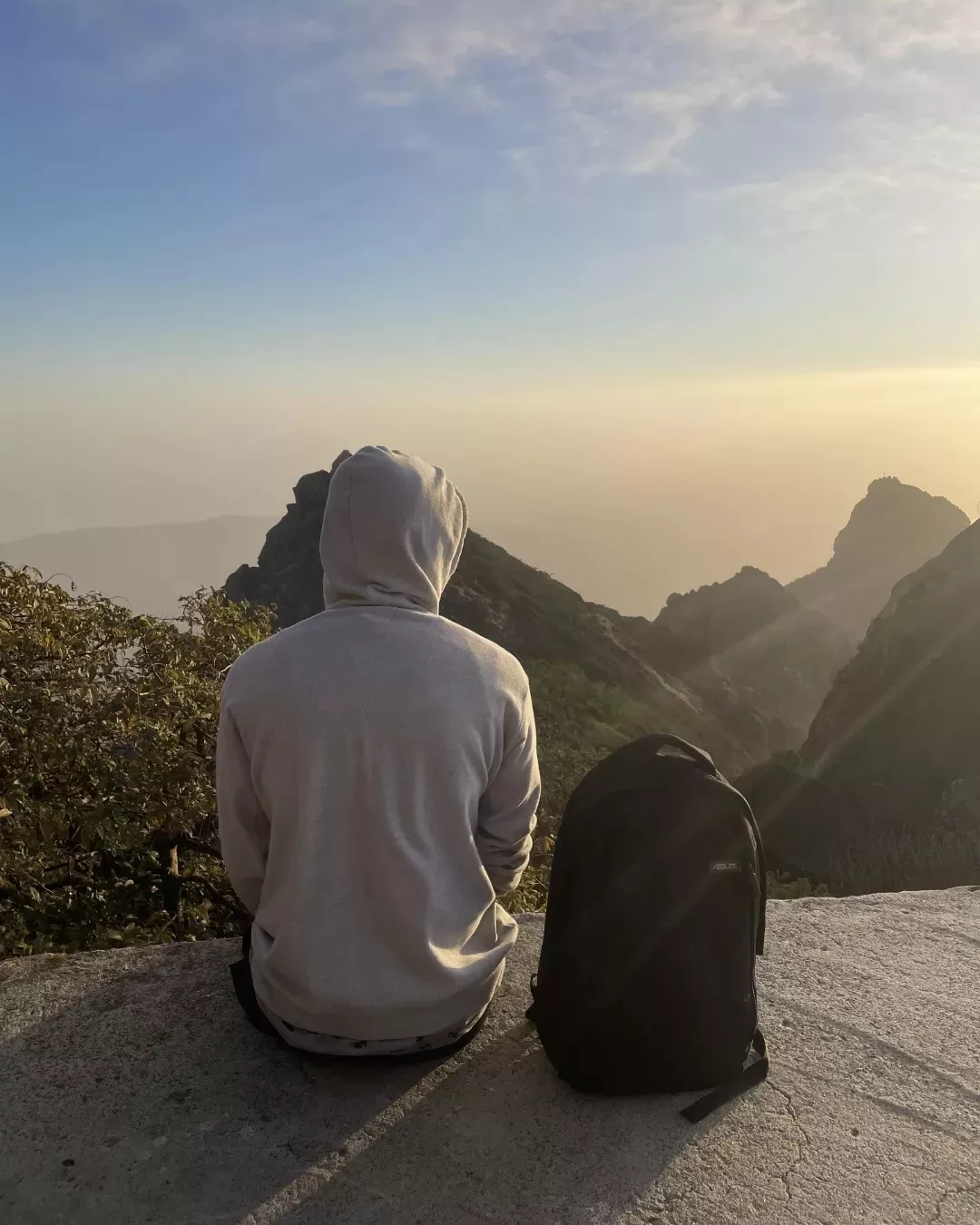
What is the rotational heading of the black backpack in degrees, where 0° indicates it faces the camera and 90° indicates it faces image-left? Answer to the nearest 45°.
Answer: approximately 0°
